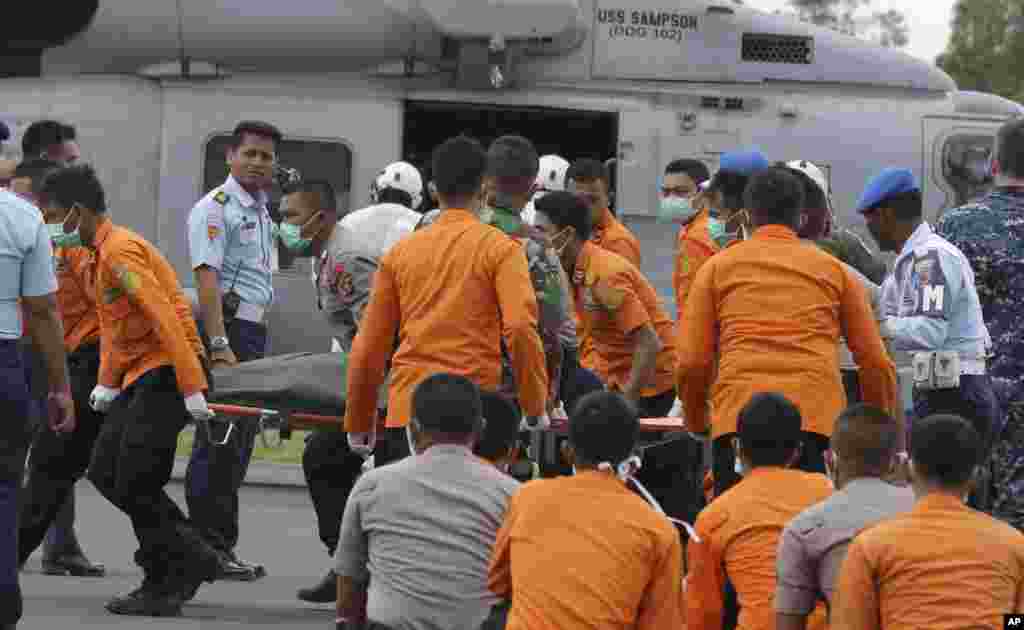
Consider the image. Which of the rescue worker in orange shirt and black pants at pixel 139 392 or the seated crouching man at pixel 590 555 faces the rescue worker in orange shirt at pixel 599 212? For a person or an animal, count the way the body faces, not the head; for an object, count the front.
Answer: the seated crouching man

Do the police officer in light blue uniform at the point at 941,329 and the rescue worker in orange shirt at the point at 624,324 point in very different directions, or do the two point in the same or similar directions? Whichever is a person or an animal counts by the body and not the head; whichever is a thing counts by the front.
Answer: same or similar directions

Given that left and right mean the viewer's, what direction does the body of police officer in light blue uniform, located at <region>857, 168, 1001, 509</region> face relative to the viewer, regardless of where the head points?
facing to the left of the viewer

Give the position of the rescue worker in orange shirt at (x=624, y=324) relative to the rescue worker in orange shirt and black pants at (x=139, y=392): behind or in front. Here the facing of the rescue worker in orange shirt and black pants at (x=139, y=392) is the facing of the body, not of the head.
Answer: behind

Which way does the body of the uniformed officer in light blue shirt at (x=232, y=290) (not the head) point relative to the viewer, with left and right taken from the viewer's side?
facing the viewer and to the right of the viewer

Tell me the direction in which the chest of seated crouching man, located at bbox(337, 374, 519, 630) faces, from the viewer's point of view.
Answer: away from the camera

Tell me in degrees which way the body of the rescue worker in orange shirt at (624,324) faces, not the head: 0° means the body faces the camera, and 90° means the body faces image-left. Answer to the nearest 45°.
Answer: approximately 90°

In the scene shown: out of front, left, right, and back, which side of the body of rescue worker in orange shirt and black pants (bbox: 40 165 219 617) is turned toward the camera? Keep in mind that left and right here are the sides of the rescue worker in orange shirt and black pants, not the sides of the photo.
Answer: left

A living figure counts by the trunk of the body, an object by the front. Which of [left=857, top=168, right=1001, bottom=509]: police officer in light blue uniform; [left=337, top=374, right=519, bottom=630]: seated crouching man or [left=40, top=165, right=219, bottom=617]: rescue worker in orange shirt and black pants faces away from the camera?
the seated crouching man

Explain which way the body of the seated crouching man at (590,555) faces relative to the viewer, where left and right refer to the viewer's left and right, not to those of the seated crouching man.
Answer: facing away from the viewer

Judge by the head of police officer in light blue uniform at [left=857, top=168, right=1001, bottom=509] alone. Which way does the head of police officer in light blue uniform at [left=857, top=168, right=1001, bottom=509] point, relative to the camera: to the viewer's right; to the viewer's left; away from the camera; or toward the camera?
to the viewer's left

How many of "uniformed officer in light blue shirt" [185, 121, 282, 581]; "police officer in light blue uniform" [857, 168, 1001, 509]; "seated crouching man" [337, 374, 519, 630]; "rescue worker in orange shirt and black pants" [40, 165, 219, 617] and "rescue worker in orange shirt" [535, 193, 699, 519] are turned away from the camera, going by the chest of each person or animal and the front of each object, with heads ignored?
1

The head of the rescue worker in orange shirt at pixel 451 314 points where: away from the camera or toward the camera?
away from the camera

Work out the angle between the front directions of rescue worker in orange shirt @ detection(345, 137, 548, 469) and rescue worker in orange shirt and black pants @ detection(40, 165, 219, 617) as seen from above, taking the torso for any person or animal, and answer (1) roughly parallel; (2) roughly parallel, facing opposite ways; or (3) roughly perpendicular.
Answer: roughly perpendicular

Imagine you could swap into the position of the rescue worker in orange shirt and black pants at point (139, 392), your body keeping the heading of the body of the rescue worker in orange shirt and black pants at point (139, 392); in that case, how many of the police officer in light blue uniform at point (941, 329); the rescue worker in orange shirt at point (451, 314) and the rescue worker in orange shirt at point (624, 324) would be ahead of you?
0

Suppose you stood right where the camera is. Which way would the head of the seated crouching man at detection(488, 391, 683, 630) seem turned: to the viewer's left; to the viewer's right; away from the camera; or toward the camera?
away from the camera

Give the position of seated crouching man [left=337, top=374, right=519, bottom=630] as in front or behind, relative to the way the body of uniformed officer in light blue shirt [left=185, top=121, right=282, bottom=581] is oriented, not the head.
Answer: in front
